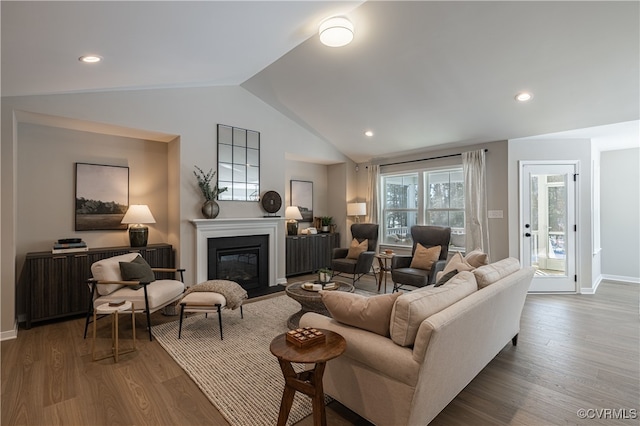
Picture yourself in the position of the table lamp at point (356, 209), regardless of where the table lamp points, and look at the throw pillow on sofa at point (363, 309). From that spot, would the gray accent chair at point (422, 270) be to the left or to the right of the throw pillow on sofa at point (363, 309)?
left

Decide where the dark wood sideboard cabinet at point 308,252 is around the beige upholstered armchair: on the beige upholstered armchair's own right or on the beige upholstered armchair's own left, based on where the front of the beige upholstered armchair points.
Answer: on the beige upholstered armchair's own left

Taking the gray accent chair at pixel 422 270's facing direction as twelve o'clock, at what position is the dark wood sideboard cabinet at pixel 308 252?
The dark wood sideboard cabinet is roughly at 2 o'clock from the gray accent chair.

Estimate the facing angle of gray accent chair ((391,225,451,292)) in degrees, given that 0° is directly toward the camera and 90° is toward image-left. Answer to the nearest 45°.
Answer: approximately 45°

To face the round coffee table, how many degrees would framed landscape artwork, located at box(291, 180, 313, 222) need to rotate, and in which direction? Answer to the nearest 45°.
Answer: approximately 45° to its right

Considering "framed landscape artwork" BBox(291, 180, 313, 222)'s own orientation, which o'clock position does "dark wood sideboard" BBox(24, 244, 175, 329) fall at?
The dark wood sideboard is roughly at 3 o'clock from the framed landscape artwork.

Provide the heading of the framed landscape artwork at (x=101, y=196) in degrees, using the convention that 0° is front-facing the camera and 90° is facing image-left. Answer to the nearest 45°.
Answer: approximately 315°

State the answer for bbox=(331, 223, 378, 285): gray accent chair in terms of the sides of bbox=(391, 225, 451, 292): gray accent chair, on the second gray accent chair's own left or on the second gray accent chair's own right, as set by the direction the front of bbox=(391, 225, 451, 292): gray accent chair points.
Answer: on the second gray accent chair's own right

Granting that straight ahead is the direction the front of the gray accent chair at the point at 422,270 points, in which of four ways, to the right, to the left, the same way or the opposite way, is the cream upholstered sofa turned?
to the right

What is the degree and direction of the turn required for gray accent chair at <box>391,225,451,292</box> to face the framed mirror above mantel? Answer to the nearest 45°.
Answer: approximately 45° to its right

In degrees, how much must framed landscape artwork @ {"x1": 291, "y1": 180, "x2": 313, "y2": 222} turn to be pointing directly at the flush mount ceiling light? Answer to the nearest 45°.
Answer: approximately 45° to its right
